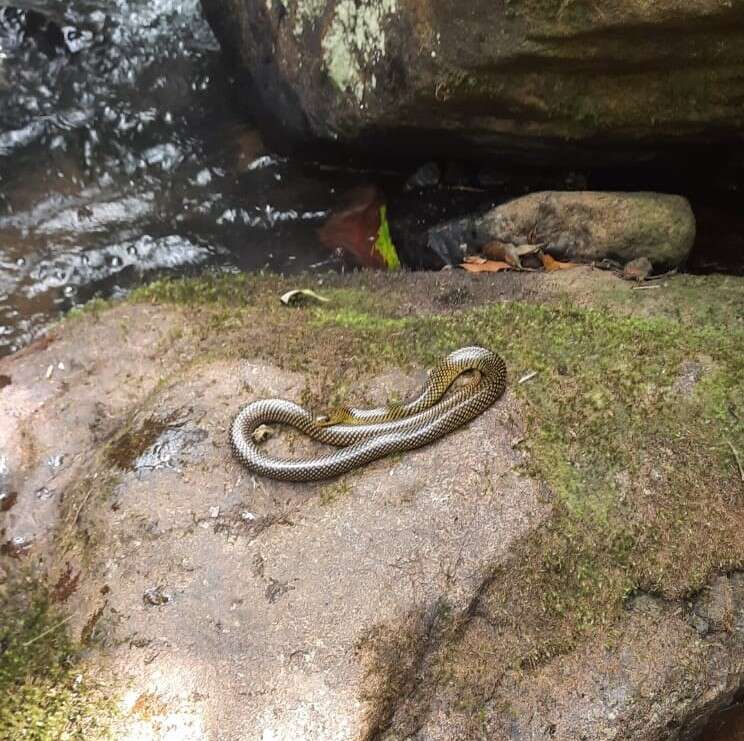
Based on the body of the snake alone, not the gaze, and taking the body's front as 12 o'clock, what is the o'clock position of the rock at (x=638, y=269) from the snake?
The rock is roughly at 5 o'clock from the snake.

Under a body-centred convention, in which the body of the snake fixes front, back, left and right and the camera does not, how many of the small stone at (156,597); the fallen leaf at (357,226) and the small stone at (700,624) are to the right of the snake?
1

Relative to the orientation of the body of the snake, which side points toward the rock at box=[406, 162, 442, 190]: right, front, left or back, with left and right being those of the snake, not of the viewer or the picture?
right

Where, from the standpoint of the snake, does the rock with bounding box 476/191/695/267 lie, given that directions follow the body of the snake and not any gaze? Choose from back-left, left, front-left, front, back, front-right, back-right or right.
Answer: back-right

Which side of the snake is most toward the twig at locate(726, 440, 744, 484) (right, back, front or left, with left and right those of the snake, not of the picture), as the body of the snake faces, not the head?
back

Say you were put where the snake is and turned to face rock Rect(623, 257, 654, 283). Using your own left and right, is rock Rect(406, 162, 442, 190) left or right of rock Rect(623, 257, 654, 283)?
left

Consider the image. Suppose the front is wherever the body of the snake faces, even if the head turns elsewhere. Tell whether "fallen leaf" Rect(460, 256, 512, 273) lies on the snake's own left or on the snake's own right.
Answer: on the snake's own right

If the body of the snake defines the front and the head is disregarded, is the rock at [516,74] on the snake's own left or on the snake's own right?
on the snake's own right

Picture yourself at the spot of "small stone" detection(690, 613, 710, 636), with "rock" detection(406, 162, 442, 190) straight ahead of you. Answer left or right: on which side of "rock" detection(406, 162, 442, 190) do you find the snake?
left

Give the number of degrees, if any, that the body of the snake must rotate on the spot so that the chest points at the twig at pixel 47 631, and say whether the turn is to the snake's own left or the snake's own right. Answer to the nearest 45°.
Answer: approximately 45° to the snake's own left
